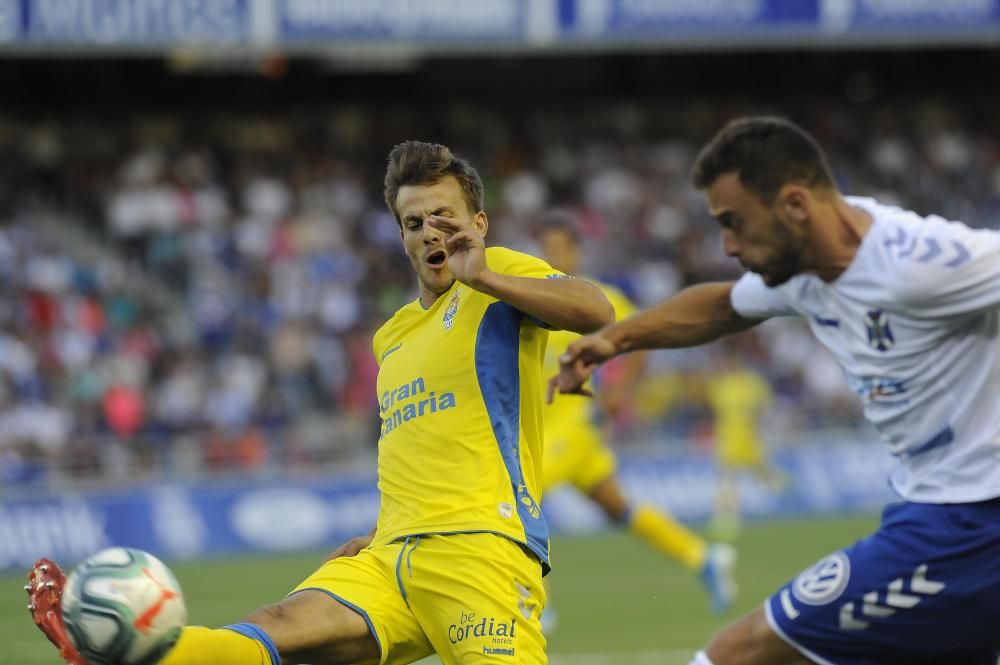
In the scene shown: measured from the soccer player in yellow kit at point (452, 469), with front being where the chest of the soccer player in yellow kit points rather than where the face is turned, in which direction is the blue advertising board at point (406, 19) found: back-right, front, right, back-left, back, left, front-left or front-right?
back-right

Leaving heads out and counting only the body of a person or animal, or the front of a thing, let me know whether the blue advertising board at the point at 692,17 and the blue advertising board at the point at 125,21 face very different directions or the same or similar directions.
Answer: same or similar directions

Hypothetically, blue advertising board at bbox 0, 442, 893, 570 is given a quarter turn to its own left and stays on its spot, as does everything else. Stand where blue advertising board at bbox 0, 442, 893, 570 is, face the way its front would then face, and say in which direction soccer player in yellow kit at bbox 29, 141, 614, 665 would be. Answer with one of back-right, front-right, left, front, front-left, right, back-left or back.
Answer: right

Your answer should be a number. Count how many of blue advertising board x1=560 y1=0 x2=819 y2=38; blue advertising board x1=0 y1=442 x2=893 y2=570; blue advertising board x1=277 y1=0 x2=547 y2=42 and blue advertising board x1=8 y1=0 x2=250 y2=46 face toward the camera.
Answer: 4

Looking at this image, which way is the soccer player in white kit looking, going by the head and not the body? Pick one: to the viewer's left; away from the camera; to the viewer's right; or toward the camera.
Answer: to the viewer's left

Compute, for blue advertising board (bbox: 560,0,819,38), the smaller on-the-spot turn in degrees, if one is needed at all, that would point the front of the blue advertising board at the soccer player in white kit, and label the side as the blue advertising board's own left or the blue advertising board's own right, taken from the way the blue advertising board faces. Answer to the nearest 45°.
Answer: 0° — it already faces them

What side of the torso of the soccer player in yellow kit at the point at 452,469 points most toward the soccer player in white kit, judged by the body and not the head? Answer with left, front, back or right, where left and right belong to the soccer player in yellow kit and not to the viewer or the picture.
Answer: left

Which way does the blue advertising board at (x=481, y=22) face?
toward the camera

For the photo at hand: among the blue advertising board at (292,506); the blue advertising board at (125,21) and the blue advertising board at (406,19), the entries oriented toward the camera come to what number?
3

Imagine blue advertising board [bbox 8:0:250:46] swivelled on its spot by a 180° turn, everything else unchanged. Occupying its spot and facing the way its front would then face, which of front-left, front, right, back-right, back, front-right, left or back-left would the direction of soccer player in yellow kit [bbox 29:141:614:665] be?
back

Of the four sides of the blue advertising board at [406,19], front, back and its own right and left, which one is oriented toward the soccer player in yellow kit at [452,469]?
front

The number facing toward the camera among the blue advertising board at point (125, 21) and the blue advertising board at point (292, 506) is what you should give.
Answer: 2

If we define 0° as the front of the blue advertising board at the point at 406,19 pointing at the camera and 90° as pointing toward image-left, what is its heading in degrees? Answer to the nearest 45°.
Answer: approximately 0°

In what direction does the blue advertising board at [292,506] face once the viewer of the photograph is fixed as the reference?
facing the viewer

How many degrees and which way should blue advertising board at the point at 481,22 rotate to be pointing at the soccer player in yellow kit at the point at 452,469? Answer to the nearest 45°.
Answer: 0° — it already faces them

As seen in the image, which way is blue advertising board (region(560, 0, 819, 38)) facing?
toward the camera
